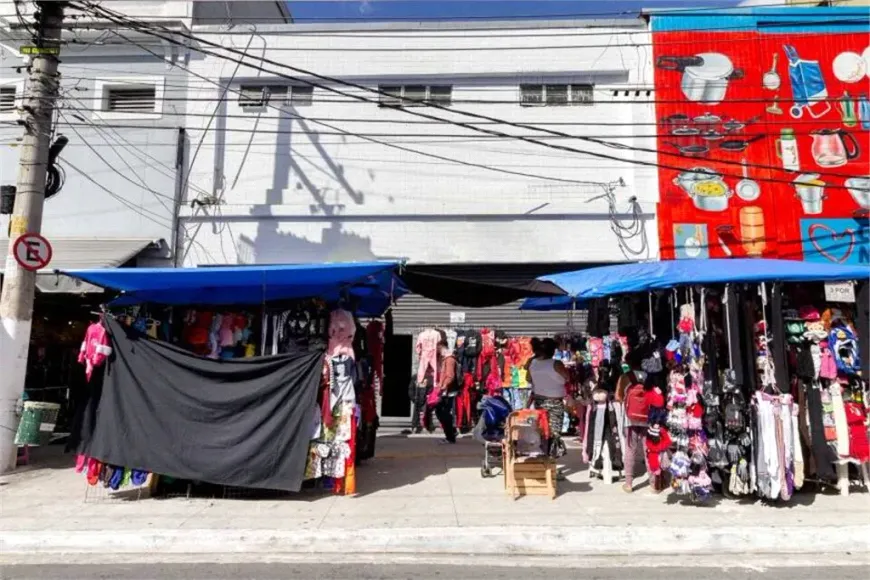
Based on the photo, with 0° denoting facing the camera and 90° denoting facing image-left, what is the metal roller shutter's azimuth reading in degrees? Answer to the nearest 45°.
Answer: approximately 0°

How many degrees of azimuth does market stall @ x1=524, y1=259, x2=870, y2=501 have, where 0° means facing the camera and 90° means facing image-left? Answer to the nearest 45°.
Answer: approximately 0°

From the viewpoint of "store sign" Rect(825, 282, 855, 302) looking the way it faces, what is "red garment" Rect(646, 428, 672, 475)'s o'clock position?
The red garment is roughly at 2 o'clock from the store sign.

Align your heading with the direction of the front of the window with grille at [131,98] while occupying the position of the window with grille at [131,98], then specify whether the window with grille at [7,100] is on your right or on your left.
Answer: on your right

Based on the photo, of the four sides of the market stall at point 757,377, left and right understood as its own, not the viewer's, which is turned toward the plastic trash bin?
right

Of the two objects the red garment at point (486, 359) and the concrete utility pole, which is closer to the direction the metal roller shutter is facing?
the red garment
